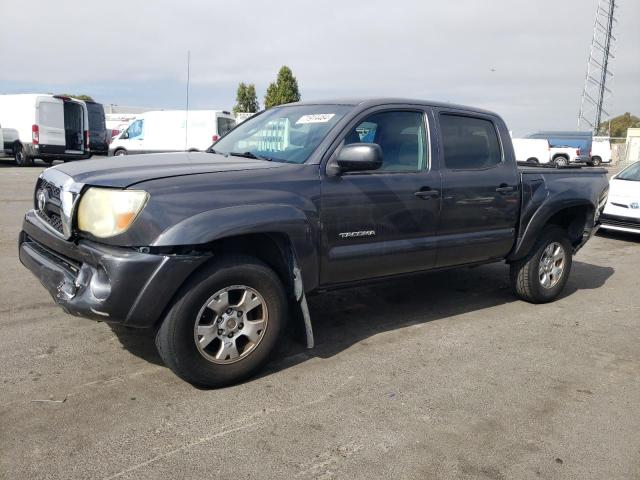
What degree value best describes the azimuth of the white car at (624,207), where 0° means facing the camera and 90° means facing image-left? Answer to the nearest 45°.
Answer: approximately 45°

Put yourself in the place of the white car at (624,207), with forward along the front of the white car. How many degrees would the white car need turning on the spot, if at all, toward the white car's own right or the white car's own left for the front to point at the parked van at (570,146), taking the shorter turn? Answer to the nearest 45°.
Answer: approximately 135° to the white car's own right

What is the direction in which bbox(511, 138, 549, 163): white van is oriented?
to the viewer's left

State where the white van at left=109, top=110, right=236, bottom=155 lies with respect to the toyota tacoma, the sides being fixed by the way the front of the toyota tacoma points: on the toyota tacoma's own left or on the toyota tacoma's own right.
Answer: on the toyota tacoma's own right

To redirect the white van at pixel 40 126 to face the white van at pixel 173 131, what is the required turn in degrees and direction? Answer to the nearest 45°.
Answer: approximately 135° to its right

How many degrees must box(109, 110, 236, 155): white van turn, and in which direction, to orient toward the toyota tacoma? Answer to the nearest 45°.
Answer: approximately 135° to its left

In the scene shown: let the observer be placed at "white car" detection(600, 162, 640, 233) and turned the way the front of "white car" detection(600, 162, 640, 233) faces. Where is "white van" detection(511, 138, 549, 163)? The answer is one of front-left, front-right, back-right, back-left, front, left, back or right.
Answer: back-right

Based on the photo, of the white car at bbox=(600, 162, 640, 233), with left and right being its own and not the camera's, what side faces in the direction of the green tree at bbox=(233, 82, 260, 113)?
right

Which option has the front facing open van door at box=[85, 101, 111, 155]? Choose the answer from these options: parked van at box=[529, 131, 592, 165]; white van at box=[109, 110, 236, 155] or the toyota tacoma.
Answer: the white van

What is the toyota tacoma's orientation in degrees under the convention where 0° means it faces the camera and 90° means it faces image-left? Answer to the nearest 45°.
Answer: approximately 45°

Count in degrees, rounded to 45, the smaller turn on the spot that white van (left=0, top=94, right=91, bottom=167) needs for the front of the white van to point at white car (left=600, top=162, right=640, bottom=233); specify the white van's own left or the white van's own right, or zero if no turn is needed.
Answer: approximately 180°

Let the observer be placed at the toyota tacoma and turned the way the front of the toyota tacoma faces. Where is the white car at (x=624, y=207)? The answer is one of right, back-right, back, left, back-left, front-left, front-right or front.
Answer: back
